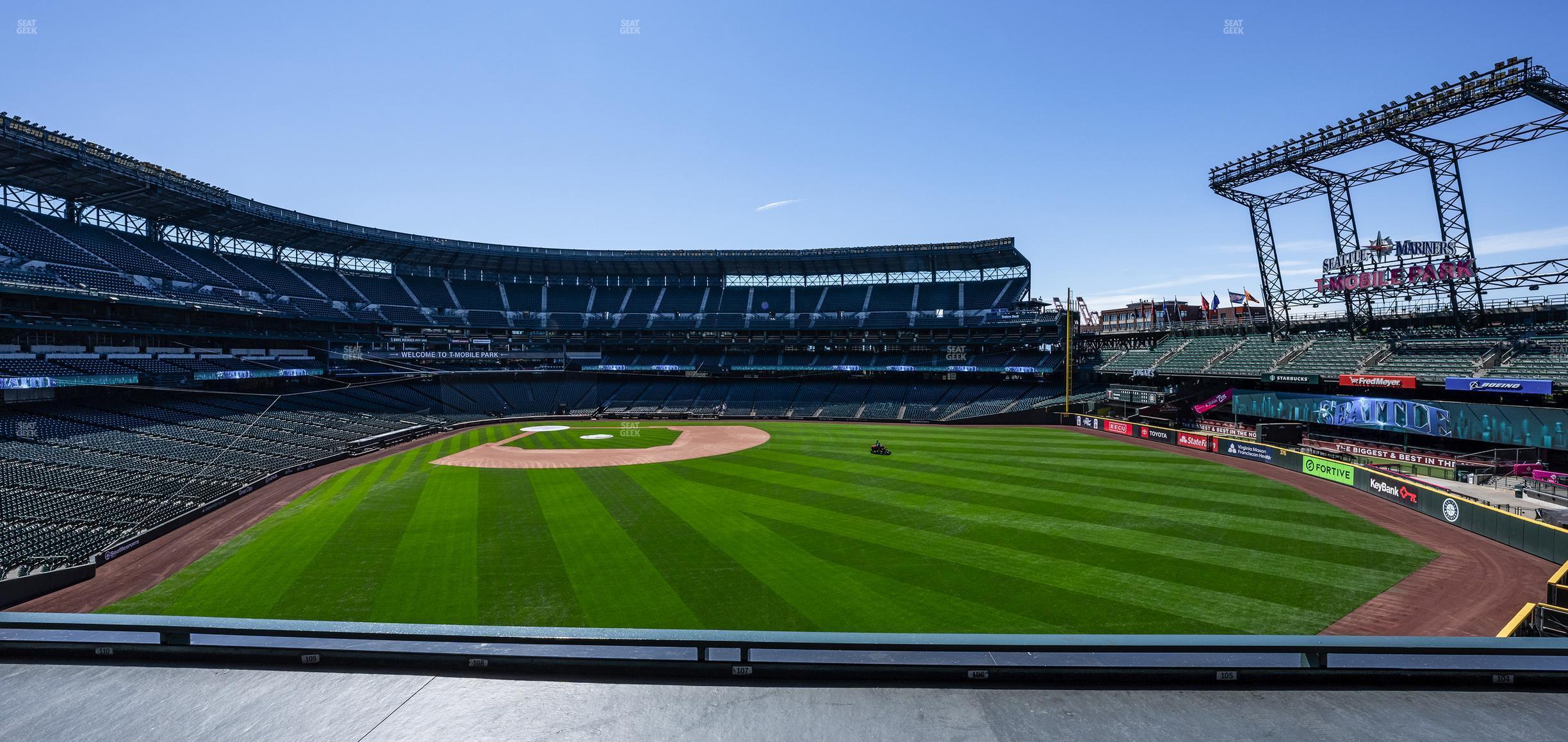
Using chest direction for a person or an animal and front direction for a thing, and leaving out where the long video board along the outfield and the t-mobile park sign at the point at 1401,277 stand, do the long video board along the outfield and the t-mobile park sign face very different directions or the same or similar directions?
same or similar directions

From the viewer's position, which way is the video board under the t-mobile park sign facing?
facing the viewer and to the left of the viewer

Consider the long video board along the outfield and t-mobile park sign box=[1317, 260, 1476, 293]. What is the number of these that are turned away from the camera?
0
